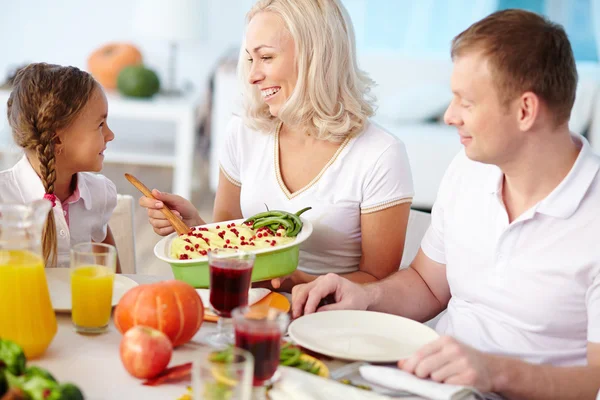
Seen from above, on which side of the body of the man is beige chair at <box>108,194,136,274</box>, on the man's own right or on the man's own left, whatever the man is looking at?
on the man's own right

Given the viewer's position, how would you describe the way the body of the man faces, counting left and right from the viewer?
facing the viewer and to the left of the viewer

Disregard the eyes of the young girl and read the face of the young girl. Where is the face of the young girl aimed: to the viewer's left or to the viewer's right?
to the viewer's right

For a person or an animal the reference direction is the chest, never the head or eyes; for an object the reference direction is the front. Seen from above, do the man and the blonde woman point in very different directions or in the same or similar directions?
same or similar directions

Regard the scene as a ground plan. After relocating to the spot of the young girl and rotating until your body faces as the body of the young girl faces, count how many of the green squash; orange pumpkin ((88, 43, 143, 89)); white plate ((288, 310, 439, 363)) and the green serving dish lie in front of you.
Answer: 2

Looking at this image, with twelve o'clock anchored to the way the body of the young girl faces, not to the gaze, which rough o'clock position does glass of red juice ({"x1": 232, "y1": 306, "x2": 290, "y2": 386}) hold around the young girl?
The glass of red juice is roughly at 1 o'clock from the young girl.

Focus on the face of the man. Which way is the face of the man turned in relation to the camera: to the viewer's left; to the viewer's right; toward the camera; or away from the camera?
to the viewer's left

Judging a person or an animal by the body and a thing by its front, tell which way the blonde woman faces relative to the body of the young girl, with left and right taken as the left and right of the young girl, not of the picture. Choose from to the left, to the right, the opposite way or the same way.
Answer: to the right

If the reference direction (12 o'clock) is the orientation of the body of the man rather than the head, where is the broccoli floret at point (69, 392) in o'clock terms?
The broccoli floret is roughly at 12 o'clock from the man.

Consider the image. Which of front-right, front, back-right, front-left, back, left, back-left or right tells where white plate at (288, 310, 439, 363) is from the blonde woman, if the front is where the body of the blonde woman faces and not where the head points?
front-left

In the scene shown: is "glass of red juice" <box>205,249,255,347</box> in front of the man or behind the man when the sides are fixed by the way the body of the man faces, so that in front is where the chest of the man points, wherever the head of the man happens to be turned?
in front

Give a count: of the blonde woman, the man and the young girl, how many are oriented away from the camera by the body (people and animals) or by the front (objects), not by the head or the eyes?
0

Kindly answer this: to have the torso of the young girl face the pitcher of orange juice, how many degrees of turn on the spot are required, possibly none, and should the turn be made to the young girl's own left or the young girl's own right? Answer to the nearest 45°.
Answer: approximately 45° to the young girl's own right

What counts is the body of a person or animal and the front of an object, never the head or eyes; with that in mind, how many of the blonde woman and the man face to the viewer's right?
0

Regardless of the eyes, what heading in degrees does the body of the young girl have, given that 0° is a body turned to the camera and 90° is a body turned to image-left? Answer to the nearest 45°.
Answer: approximately 315°
